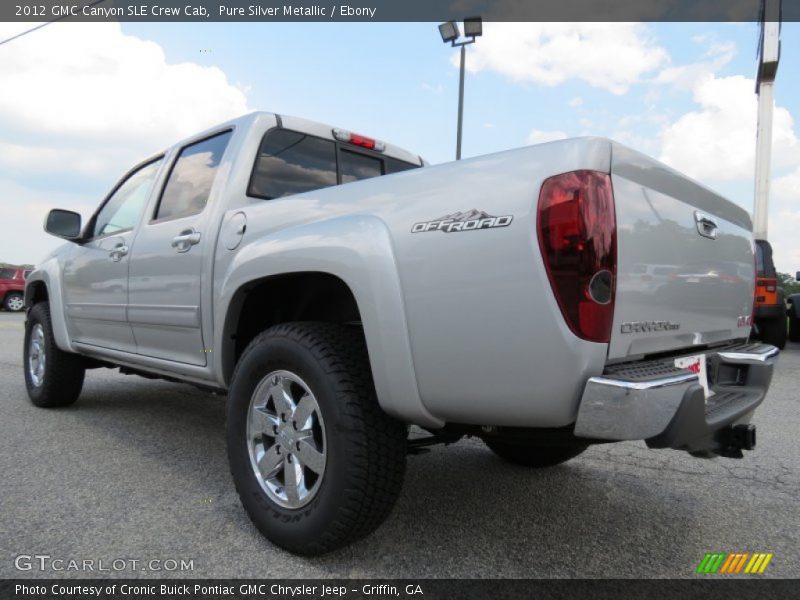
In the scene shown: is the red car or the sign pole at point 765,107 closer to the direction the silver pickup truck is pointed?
the red car

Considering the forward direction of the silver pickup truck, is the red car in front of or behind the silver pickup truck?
in front

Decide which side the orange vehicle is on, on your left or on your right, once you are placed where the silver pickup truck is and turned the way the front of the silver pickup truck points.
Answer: on your right

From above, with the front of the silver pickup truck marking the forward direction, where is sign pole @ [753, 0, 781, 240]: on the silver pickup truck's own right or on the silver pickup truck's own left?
on the silver pickup truck's own right

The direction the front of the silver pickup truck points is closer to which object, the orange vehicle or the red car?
the red car

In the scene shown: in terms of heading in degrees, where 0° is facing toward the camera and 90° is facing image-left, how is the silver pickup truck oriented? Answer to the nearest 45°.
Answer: approximately 135°

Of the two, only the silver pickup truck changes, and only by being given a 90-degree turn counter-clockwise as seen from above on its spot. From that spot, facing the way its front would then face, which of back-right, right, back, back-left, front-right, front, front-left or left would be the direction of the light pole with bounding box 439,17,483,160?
back-right
